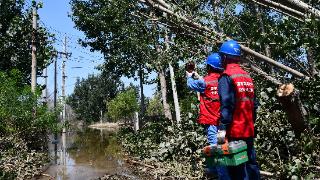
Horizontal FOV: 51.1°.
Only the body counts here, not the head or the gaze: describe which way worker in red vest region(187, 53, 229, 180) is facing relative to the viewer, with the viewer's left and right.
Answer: facing away from the viewer and to the left of the viewer

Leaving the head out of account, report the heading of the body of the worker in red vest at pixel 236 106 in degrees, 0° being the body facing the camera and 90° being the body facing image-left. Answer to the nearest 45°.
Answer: approximately 135°

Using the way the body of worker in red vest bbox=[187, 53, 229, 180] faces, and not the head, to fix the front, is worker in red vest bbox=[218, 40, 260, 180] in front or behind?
behind

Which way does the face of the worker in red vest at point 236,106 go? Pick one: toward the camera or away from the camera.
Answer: away from the camera

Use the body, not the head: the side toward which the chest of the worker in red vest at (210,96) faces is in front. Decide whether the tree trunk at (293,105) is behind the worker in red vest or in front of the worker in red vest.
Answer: behind

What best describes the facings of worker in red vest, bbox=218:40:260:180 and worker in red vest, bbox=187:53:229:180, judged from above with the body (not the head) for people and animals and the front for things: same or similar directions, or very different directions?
same or similar directions

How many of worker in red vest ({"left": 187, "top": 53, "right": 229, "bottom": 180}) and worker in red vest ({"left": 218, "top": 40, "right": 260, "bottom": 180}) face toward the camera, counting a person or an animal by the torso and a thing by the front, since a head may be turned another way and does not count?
0

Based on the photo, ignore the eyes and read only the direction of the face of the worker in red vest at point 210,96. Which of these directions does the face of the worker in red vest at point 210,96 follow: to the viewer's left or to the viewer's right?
to the viewer's left
